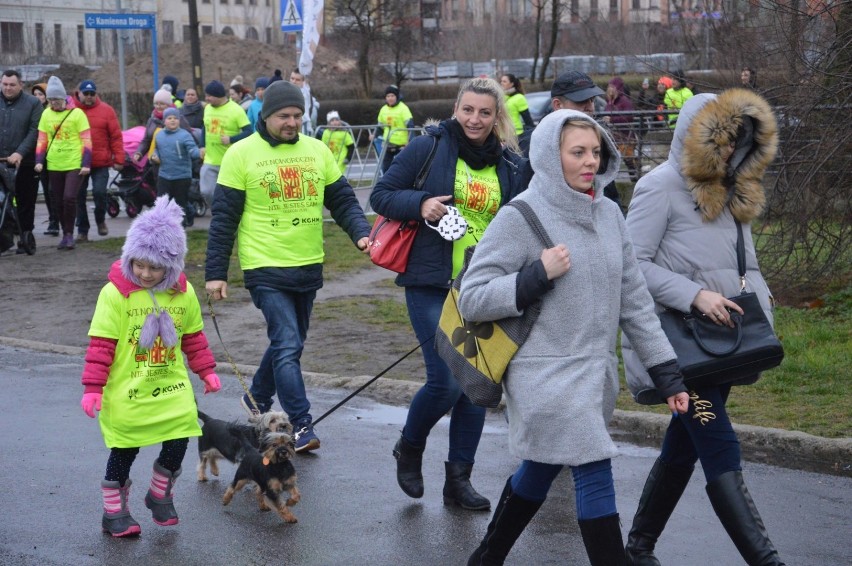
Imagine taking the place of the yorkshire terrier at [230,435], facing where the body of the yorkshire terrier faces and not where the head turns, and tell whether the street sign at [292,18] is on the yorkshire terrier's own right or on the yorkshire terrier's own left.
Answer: on the yorkshire terrier's own left

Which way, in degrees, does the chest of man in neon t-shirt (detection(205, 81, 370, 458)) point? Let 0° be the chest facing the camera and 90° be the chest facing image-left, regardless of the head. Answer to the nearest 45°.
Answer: approximately 315°

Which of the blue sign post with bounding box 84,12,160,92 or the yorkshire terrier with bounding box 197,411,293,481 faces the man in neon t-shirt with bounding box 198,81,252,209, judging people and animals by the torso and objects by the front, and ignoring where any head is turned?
the blue sign post

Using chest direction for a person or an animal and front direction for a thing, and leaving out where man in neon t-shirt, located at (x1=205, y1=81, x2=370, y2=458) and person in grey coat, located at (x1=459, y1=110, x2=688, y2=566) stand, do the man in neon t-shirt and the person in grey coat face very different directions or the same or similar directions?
same or similar directions

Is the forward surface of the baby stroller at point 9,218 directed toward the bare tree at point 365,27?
no

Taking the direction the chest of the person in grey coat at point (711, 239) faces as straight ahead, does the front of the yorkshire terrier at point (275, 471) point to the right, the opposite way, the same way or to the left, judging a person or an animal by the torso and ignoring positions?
the same way

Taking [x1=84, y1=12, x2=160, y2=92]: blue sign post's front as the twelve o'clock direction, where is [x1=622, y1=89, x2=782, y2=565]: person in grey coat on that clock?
The person in grey coat is roughly at 12 o'clock from the blue sign post.

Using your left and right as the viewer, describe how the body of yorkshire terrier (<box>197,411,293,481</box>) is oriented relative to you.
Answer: facing to the right of the viewer

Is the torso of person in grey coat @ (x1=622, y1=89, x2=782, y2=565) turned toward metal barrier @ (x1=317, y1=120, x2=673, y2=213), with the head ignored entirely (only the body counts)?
no

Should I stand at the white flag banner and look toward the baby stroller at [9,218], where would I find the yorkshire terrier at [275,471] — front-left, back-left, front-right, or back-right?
front-left

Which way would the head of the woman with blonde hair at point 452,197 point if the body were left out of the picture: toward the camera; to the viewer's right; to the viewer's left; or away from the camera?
toward the camera

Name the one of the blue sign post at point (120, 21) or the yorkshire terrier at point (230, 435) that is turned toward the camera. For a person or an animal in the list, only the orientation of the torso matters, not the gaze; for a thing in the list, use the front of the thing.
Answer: the blue sign post

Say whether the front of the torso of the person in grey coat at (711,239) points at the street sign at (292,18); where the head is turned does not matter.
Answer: no

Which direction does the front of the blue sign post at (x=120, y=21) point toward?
toward the camera
